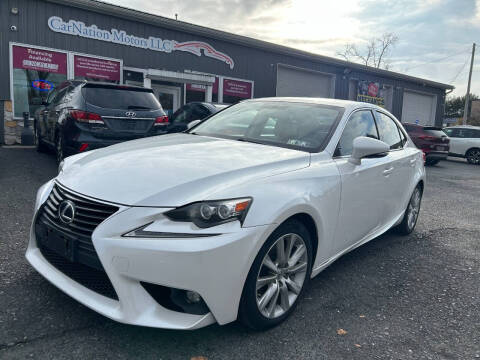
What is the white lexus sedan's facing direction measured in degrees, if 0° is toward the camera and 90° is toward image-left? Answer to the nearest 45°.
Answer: approximately 45°

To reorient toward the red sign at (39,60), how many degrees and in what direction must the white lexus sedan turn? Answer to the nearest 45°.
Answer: approximately 90° to its right

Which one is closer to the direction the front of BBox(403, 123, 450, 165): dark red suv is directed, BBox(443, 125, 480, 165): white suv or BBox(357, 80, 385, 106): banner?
the banner

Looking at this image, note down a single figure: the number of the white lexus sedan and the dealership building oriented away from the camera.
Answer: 0

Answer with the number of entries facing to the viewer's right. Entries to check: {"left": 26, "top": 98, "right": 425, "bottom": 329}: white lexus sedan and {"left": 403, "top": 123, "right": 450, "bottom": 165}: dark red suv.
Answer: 0

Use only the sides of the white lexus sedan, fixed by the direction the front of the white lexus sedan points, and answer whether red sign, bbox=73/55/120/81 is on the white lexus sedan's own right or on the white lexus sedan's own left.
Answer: on the white lexus sedan's own right

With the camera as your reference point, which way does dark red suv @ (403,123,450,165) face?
facing away from the viewer and to the left of the viewer

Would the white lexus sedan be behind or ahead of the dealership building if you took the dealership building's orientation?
ahead

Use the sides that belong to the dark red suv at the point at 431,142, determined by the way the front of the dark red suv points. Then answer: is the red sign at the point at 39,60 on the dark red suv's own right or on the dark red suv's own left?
on the dark red suv's own left
